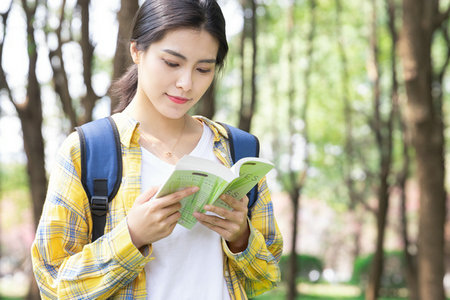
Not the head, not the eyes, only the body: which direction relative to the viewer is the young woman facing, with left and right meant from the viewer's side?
facing the viewer and to the right of the viewer

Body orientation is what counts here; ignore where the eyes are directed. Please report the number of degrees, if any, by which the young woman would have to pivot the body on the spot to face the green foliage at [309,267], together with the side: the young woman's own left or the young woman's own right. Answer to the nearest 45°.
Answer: approximately 135° to the young woman's own left

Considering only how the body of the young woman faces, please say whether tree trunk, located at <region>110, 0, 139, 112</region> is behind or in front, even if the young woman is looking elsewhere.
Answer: behind

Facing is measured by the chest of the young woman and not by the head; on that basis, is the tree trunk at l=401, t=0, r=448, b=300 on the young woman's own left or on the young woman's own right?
on the young woman's own left

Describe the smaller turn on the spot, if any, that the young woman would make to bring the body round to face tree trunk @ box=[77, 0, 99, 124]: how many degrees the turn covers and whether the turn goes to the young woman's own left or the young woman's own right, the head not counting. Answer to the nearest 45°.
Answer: approximately 135° to the young woman's own left
